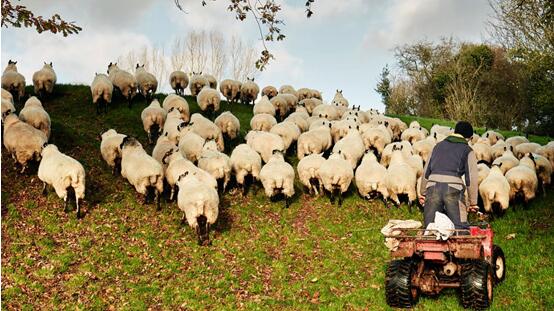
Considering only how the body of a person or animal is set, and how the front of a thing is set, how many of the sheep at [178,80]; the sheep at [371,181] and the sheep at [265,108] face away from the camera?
3

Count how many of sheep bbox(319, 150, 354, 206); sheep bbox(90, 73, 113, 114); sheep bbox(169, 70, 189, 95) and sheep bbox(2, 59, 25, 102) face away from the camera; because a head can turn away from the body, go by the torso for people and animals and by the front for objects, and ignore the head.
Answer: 4

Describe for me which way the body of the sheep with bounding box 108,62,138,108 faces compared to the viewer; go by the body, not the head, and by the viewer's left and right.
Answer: facing away from the viewer and to the left of the viewer

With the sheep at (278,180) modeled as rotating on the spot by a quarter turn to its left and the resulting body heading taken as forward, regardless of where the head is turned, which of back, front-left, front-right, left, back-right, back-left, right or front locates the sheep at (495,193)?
back

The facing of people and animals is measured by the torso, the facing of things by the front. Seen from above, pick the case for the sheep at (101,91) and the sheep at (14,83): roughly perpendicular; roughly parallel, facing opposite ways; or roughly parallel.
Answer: roughly parallel

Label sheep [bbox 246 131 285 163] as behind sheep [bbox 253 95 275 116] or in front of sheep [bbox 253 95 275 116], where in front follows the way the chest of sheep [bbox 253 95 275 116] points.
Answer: behind

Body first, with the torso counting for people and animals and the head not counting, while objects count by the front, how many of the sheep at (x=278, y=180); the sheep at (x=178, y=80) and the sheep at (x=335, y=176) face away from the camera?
3

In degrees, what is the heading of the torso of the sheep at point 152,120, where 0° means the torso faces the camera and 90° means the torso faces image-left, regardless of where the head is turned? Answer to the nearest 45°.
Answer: approximately 180°

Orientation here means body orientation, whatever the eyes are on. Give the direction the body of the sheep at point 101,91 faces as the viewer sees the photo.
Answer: away from the camera

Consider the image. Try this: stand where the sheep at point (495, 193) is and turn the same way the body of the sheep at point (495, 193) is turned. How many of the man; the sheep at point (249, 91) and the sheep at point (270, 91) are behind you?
1

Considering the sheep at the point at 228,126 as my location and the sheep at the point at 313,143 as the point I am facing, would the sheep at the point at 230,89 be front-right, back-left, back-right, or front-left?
back-left

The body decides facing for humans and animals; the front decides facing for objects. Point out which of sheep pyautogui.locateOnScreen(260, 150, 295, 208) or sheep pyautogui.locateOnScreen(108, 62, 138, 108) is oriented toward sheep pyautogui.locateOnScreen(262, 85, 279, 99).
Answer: sheep pyautogui.locateOnScreen(260, 150, 295, 208)
